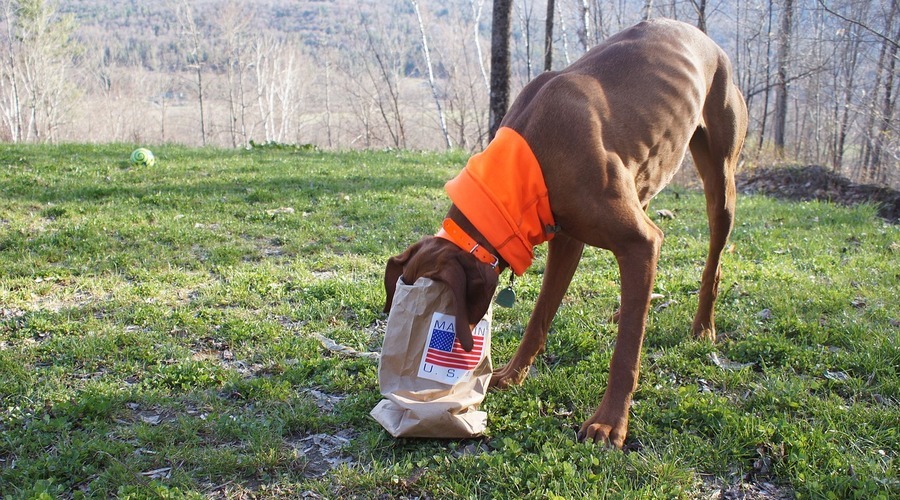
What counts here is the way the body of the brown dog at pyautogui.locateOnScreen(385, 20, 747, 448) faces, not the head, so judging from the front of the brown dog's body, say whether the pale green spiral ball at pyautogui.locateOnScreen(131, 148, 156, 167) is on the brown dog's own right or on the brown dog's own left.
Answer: on the brown dog's own right

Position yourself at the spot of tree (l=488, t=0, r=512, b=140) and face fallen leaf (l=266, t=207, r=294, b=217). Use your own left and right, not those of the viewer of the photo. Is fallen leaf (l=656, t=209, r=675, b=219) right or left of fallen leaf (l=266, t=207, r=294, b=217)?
left

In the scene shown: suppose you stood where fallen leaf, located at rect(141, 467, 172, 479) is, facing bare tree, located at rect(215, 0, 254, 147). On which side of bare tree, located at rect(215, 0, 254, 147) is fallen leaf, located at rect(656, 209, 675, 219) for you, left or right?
right

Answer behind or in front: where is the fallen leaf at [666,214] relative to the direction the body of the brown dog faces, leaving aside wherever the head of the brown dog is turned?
behind

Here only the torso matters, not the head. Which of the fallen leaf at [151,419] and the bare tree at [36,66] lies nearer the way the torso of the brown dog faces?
the fallen leaf

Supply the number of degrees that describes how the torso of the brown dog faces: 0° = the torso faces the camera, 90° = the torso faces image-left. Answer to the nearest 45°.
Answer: approximately 45°

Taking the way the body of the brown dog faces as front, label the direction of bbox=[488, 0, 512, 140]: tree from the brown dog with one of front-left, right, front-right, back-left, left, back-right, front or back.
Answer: back-right

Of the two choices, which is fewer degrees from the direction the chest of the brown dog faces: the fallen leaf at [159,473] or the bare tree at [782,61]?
the fallen leaf

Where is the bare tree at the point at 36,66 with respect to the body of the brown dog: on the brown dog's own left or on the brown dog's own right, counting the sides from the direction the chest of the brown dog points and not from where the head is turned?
on the brown dog's own right

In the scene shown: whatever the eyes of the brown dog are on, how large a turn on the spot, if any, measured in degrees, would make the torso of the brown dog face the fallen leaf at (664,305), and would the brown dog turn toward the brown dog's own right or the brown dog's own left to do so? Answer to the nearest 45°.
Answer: approximately 135° to the brown dog's own right
